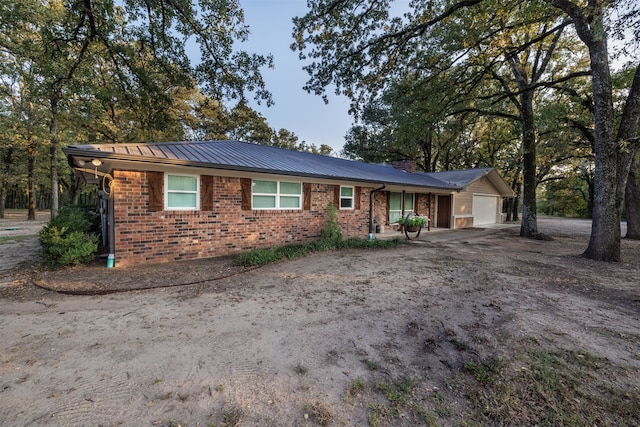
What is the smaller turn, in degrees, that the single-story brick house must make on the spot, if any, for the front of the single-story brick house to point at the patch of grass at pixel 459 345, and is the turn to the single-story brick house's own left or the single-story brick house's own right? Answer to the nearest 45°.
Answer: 0° — it already faces it

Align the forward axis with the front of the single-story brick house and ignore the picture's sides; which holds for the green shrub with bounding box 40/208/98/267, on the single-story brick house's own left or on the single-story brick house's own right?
on the single-story brick house's own right

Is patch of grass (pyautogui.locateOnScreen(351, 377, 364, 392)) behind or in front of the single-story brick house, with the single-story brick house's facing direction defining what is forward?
in front

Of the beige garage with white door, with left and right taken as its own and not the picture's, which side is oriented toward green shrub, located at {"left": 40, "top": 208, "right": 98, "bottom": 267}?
right

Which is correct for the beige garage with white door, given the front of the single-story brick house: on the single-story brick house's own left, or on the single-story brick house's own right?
on the single-story brick house's own left

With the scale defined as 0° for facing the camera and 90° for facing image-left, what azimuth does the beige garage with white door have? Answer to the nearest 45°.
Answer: approximately 315°

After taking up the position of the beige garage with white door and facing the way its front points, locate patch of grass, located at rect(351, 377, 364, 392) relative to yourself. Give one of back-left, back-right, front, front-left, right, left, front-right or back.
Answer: front-right

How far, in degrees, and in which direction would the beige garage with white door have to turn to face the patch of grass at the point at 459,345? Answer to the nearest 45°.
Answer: approximately 45° to its right

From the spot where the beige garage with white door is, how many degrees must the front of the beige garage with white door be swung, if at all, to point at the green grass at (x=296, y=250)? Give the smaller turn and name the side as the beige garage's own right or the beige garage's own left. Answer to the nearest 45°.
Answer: approximately 45° to the beige garage's own right

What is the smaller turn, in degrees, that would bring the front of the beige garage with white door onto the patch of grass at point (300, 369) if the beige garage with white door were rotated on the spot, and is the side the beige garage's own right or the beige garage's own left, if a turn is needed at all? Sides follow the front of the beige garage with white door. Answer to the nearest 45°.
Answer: approximately 45° to the beige garage's own right

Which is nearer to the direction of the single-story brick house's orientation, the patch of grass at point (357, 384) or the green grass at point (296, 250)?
the patch of grass
